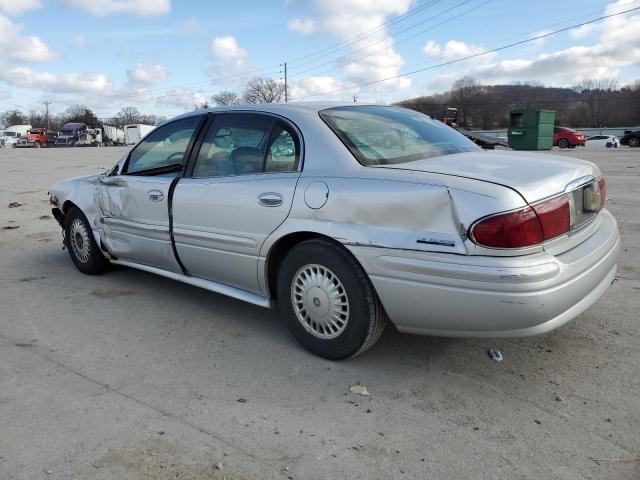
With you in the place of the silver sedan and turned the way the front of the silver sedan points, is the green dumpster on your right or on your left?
on your right

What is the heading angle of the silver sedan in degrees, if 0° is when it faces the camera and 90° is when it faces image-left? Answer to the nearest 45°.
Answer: approximately 135°

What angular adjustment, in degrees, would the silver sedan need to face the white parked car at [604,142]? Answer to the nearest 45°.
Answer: approximately 90° to its right

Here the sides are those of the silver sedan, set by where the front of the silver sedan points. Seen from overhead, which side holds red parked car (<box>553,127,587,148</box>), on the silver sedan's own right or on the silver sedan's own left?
on the silver sedan's own right
